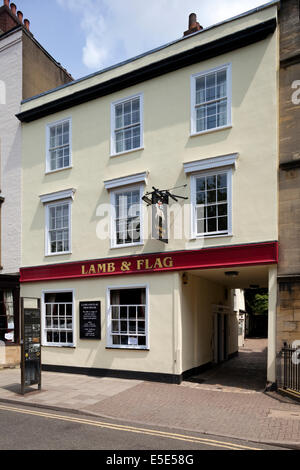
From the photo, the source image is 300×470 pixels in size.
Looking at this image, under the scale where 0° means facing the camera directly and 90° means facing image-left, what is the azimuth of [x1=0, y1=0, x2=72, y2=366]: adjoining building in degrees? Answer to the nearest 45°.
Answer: approximately 45°

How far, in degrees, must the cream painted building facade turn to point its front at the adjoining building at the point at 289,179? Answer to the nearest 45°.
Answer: approximately 90° to its left

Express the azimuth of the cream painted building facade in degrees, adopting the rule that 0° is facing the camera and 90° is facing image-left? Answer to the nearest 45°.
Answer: approximately 45°

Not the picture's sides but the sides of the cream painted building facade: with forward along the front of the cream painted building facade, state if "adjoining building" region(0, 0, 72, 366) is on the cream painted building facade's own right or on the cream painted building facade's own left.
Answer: on the cream painted building facade's own right

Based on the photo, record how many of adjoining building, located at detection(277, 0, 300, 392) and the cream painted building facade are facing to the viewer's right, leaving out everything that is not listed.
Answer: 0

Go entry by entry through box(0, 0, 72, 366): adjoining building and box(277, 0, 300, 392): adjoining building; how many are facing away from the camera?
0

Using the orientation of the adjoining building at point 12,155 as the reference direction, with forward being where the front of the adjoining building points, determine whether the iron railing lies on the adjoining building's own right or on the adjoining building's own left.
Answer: on the adjoining building's own left

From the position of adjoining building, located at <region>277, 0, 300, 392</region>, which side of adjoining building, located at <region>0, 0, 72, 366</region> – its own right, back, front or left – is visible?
left

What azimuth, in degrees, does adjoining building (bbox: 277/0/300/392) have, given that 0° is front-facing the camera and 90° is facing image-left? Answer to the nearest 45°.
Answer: approximately 45°
